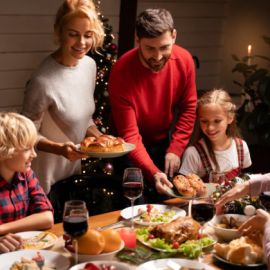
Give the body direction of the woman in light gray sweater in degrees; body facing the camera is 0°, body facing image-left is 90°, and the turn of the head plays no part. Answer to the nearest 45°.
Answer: approximately 315°

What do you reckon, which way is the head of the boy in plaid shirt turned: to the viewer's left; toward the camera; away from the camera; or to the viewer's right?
to the viewer's right

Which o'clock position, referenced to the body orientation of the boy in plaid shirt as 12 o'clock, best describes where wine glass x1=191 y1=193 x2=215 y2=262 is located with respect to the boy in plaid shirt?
The wine glass is roughly at 12 o'clock from the boy in plaid shirt.

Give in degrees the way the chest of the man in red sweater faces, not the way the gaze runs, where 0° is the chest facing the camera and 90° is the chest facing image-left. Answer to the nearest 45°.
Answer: approximately 0°

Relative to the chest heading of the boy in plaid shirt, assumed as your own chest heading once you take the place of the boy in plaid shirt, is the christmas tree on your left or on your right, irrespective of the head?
on your left

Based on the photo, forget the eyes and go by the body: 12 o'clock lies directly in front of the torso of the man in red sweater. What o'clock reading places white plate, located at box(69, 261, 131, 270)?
The white plate is roughly at 12 o'clock from the man in red sweater.

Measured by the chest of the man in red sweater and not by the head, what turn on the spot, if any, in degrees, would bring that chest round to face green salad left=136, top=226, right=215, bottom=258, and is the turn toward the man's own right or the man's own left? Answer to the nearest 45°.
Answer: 0° — they already face it

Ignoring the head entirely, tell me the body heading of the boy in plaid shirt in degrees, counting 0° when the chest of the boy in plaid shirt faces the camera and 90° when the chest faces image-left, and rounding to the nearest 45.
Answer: approximately 315°
